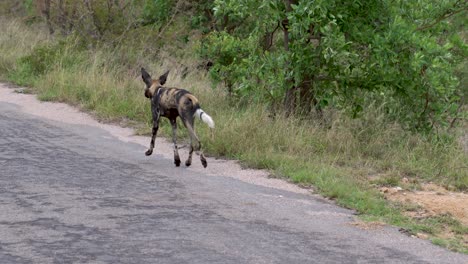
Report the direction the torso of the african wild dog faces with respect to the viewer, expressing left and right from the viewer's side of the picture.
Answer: facing away from the viewer and to the left of the viewer
